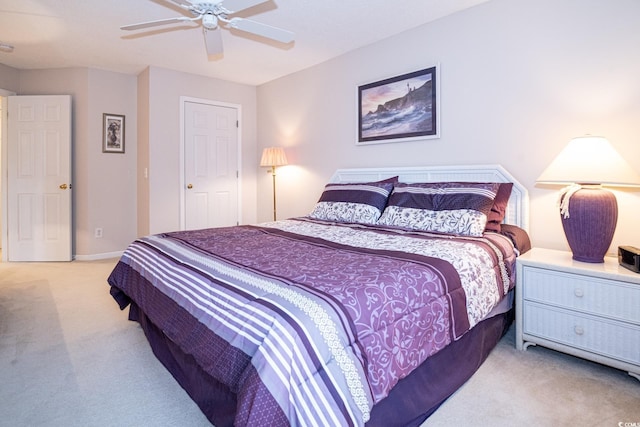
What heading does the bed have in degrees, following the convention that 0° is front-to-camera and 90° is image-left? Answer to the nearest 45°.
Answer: approximately 45°

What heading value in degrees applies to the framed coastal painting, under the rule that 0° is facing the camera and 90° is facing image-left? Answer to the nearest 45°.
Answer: approximately 45°

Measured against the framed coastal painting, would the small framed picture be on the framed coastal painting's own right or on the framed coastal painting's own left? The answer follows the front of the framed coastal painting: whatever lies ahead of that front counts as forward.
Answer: on the framed coastal painting's own right

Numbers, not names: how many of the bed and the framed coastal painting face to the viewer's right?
0

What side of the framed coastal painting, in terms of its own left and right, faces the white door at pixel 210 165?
right

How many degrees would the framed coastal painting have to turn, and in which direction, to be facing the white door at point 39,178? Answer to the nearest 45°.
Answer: approximately 45° to its right
